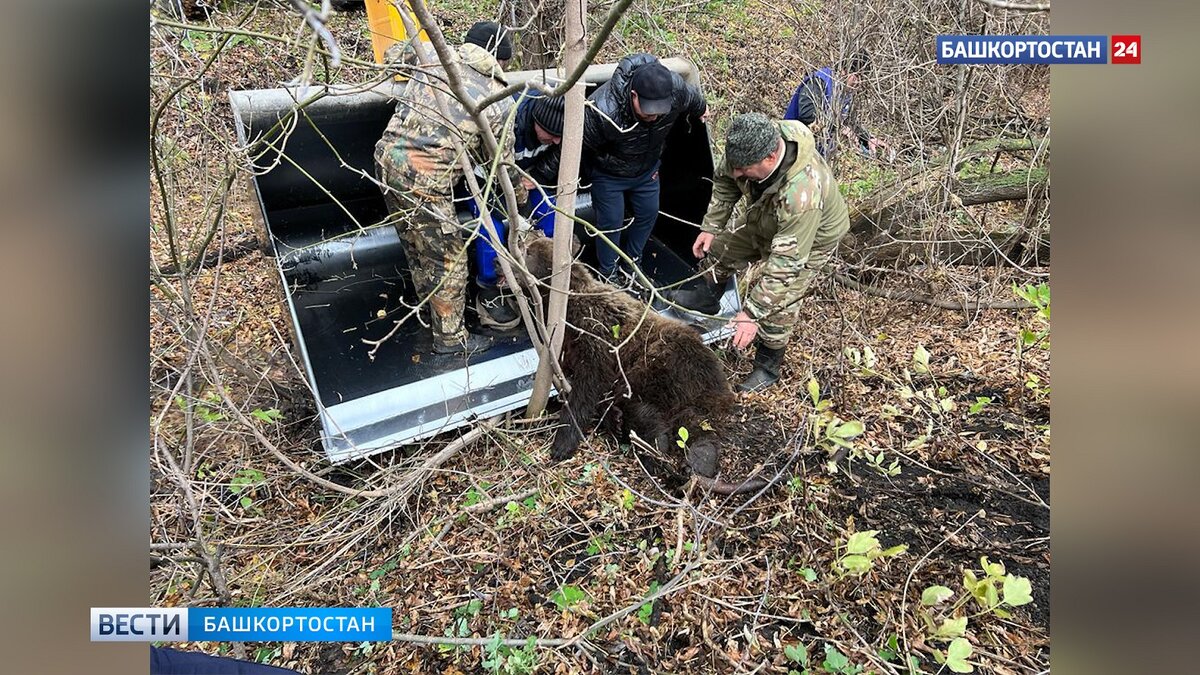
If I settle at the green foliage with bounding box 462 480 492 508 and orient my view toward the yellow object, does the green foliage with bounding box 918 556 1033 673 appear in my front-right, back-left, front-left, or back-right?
back-right

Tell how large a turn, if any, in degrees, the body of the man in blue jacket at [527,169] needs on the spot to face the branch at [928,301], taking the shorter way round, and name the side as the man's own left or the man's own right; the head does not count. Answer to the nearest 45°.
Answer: approximately 45° to the man's own left

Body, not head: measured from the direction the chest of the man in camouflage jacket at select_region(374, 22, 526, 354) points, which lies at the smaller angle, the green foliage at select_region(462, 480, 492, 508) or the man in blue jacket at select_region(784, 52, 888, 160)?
the man in blue jacket

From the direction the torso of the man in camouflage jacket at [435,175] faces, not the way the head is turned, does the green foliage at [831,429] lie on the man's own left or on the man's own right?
on the man's own right

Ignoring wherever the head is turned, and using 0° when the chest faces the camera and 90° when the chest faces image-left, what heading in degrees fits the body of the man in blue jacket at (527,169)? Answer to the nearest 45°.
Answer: approximately 315°
